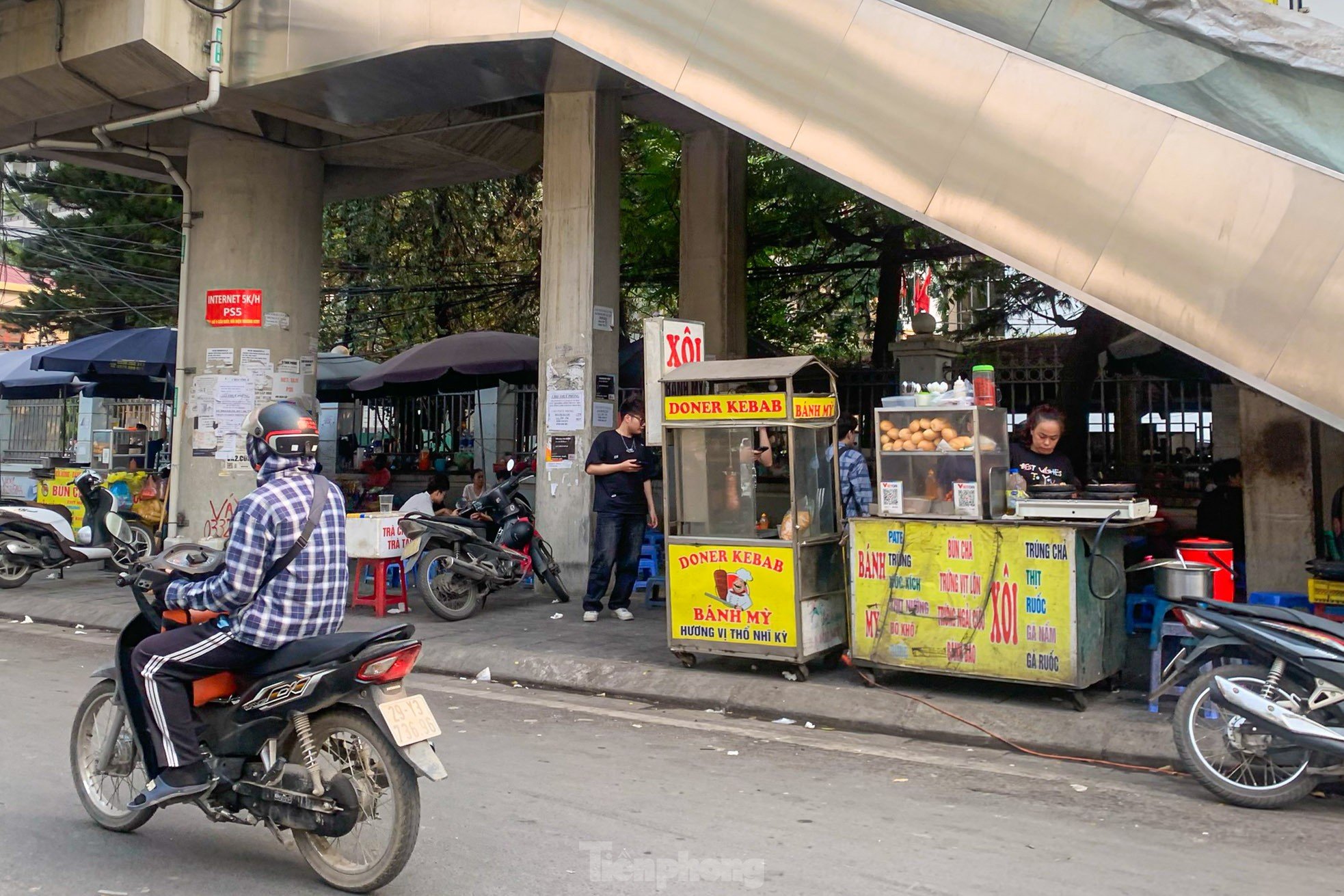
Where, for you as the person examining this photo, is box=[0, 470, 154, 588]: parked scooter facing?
facing to the right of the viewer

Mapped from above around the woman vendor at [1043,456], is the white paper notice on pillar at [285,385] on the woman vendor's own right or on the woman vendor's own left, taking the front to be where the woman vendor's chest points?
on the woman vendor's own right

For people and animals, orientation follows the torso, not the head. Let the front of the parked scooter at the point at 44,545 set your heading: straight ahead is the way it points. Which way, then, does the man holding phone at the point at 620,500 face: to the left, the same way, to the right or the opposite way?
to the right

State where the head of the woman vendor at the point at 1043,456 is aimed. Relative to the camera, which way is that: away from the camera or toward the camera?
toward the camera

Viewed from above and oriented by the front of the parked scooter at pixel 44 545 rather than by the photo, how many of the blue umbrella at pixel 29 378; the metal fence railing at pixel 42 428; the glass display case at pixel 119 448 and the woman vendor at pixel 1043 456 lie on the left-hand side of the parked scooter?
3

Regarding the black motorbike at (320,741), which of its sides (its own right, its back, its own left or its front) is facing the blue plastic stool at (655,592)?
right

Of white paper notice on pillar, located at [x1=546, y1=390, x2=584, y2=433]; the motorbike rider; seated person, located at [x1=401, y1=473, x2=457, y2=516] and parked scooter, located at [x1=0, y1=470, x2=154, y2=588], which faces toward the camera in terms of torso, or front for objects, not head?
the white paper notice on pillar

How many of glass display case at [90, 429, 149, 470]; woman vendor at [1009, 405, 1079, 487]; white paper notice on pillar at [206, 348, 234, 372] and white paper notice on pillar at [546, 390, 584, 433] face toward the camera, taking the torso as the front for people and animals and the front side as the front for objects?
4

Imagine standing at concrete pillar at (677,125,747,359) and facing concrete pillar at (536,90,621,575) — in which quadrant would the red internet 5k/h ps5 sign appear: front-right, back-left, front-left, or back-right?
front-right

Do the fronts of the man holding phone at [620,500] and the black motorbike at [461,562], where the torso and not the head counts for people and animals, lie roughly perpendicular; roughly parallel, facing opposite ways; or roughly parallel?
roughly perpendicular

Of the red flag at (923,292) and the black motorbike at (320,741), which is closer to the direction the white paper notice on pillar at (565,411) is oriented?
the black motorbike
